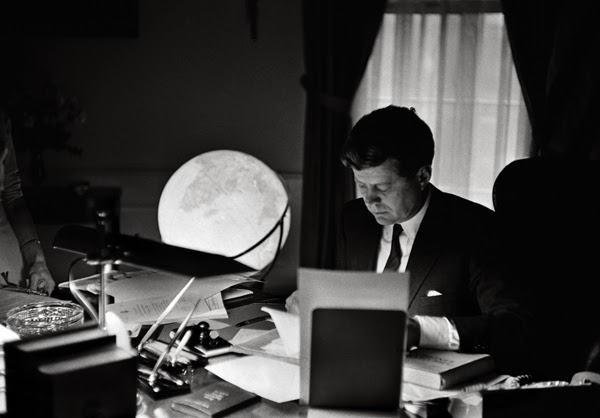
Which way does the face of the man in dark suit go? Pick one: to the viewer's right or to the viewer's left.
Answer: to the viewer's left

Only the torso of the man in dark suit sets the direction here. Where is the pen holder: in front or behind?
in front

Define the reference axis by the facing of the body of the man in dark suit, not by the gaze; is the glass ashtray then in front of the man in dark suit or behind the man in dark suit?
in front

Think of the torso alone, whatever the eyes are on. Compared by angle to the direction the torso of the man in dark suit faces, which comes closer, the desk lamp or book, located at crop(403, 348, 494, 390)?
the book

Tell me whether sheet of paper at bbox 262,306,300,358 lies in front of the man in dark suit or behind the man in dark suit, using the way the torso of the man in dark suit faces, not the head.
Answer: in front

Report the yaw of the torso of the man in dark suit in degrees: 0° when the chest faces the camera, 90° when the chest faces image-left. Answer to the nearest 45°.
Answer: approximately 45°

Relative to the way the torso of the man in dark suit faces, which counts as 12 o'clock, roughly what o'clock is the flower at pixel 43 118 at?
The flower is roughly at 3 o'clock from the man in dark suit.

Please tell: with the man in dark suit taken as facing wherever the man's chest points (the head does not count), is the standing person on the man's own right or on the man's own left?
on the man's own right
